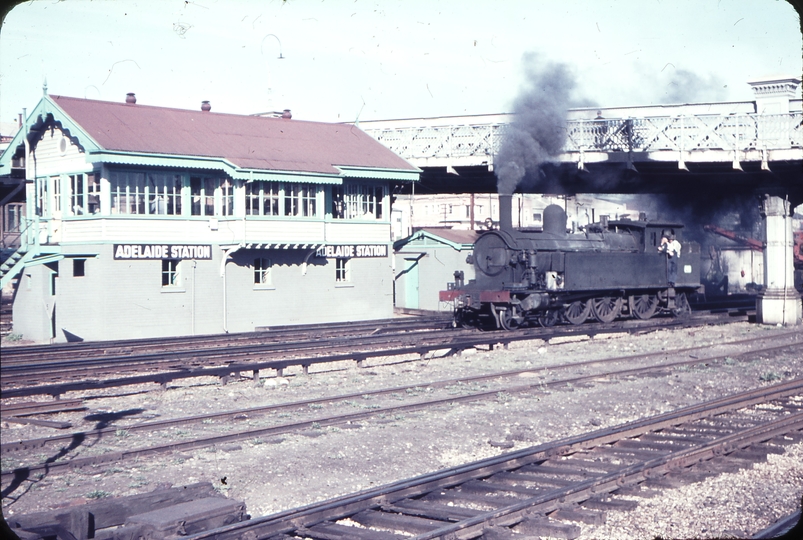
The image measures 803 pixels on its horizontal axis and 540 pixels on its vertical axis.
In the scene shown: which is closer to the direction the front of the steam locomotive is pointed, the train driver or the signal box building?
the signal box building

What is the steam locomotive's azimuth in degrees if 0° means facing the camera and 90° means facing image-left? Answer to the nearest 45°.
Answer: approximately 45°

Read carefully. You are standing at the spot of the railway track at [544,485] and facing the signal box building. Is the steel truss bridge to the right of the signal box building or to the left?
right

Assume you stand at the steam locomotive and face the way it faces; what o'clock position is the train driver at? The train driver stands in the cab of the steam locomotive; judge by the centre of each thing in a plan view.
The train driver is roughly at 6 o'clock from the steam locomotive.

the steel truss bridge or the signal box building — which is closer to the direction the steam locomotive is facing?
the signal box building

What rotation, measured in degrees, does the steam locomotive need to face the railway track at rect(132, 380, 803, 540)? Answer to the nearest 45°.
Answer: approximately 45° to its left

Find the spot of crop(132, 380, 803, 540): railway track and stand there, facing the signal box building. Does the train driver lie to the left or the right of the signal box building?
right

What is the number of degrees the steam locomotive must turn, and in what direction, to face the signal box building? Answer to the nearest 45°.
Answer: approximately 45° to its right

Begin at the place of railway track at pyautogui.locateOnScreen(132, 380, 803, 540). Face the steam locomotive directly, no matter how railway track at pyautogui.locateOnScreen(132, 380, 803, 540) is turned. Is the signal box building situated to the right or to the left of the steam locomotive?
left

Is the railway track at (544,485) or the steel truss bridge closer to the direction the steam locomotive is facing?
the railway track
